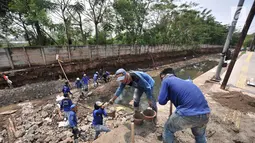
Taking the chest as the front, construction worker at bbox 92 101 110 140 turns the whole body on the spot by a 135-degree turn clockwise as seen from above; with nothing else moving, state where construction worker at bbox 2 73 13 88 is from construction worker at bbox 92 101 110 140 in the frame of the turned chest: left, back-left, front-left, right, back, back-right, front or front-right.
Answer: right

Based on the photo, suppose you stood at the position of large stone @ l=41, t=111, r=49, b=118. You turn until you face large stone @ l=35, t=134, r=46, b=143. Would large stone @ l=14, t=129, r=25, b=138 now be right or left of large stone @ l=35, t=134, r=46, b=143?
right

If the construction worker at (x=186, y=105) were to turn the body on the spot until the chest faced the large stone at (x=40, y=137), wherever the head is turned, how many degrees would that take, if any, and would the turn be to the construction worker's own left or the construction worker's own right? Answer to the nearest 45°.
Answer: approximately 45° to the construction worker's own left

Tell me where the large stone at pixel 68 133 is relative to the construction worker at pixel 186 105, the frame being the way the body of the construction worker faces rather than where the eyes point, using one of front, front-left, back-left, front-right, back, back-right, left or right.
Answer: front-left

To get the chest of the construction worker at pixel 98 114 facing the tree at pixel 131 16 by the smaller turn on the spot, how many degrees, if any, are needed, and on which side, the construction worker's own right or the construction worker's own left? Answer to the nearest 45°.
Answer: approximately 90° to the construction worker's own left

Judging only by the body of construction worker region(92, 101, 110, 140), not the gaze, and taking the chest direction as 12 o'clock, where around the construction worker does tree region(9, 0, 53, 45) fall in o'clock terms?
The tree is roughly at 8 o'clock from the construction worker.

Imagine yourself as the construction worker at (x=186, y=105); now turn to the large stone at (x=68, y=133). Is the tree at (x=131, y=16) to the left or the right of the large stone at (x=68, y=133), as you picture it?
right

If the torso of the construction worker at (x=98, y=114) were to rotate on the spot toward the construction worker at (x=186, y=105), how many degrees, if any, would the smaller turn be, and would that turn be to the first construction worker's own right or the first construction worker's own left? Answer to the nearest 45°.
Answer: approximately 45° to the first construction worker's own right

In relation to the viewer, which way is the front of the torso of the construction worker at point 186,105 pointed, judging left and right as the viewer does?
facing away from the viewer and to the left of the viewer

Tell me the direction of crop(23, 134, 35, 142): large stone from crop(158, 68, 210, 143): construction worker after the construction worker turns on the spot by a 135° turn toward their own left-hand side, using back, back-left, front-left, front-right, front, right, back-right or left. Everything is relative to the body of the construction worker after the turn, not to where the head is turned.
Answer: right

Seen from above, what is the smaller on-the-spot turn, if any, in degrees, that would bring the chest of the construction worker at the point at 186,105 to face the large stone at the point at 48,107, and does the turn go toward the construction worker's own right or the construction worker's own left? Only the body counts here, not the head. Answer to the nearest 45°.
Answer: approximately 45° to the construction worker's own left

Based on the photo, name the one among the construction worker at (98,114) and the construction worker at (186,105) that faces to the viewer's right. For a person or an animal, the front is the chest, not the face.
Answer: the construction worker at (98,114)
